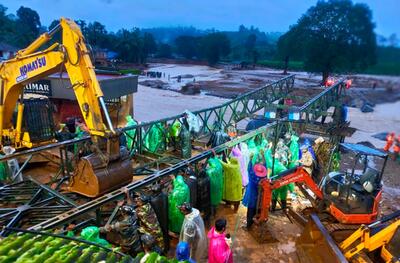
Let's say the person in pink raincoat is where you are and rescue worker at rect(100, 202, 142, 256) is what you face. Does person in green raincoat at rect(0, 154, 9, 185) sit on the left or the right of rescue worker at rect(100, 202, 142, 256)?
right

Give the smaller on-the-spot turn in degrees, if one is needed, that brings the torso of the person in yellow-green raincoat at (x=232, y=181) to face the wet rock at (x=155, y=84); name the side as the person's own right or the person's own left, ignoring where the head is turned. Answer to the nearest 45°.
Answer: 0° — they already face it

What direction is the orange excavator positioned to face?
to the viewer's left

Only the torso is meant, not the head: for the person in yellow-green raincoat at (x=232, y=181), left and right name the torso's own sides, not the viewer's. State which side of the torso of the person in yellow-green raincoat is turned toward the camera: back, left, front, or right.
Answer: back

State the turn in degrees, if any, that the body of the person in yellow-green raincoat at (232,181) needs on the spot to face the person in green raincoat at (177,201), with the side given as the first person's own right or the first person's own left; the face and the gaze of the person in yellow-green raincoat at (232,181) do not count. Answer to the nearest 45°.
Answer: approximately 135° to the first person's own left

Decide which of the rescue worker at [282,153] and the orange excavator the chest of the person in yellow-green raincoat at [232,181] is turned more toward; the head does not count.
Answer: the rescue worker

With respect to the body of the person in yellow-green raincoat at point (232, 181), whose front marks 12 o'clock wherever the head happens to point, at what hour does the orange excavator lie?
The orange excavator is roughly at 3 o'clock from the person in yellow-green raincoat.

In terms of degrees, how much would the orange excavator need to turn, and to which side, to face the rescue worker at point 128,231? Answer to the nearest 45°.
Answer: approximately 45° to its left

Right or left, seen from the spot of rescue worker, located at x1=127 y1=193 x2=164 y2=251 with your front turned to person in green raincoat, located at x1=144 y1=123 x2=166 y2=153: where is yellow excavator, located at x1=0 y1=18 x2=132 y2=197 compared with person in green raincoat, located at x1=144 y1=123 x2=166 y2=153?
left

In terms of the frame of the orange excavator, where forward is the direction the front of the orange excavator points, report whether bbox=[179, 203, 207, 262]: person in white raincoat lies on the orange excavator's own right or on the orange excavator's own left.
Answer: on the orange excavator's own left

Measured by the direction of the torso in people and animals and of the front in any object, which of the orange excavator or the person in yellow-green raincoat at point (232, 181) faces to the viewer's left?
the orange excavator

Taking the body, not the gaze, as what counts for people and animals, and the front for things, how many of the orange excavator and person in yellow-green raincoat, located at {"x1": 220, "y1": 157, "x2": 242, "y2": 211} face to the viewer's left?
1

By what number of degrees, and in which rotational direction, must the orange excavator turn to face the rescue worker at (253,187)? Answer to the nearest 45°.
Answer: approximately 45° to its left
